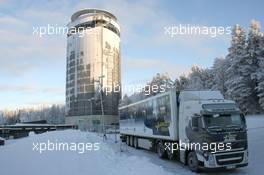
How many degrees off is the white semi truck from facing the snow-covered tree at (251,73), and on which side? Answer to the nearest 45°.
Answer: approximately 135° to its left

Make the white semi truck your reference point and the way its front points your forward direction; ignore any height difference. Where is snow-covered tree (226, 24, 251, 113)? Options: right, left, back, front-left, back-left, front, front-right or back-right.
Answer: back-left

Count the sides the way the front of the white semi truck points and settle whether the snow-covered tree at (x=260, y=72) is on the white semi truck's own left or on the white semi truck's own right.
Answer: on the white semi truck's own left
